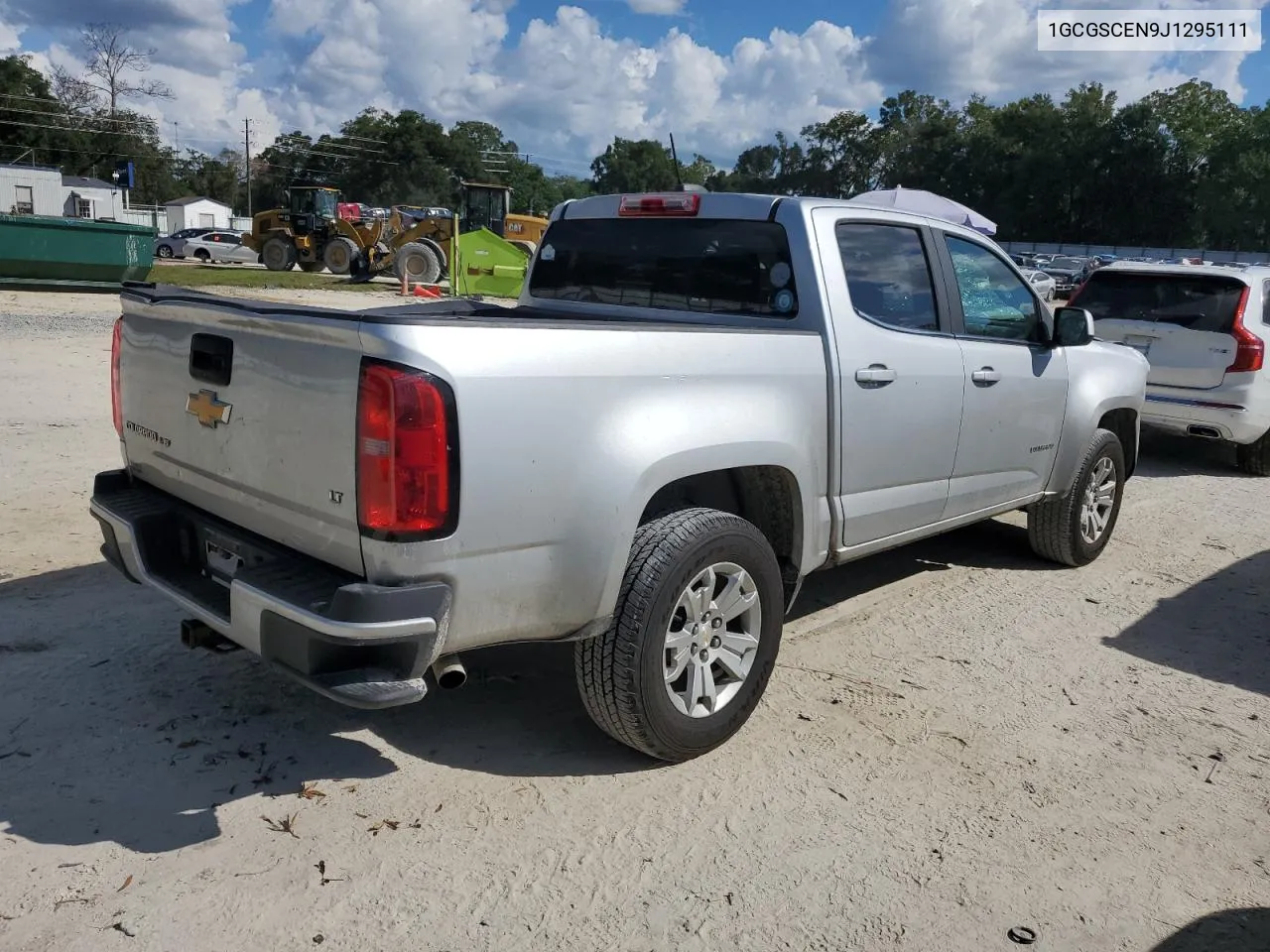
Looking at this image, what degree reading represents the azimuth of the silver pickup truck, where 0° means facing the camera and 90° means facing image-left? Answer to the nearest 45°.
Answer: approximately 225°

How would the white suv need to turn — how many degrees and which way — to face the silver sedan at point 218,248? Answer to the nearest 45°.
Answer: approximately 90° to its left

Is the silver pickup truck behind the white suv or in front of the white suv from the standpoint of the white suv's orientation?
behind

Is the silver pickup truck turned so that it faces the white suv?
yes

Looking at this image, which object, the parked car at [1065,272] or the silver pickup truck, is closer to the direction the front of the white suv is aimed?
the parked car

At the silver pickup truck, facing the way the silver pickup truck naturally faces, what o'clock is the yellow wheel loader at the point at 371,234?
The yellow wheel loader is roughly at 10 o'clock from the silver pickup truck.

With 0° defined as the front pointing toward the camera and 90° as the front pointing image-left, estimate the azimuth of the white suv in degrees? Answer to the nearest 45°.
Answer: approximately 225°

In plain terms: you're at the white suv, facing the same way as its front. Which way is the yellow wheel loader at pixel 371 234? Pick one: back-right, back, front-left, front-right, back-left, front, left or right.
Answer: left

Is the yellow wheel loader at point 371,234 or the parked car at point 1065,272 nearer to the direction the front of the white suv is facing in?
the parked car

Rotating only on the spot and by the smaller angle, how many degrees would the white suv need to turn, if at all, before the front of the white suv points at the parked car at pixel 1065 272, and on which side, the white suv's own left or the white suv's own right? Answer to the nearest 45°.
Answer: approximately 45° to the white suv's own left

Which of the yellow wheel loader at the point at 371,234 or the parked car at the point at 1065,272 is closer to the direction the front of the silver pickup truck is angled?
the parked car
